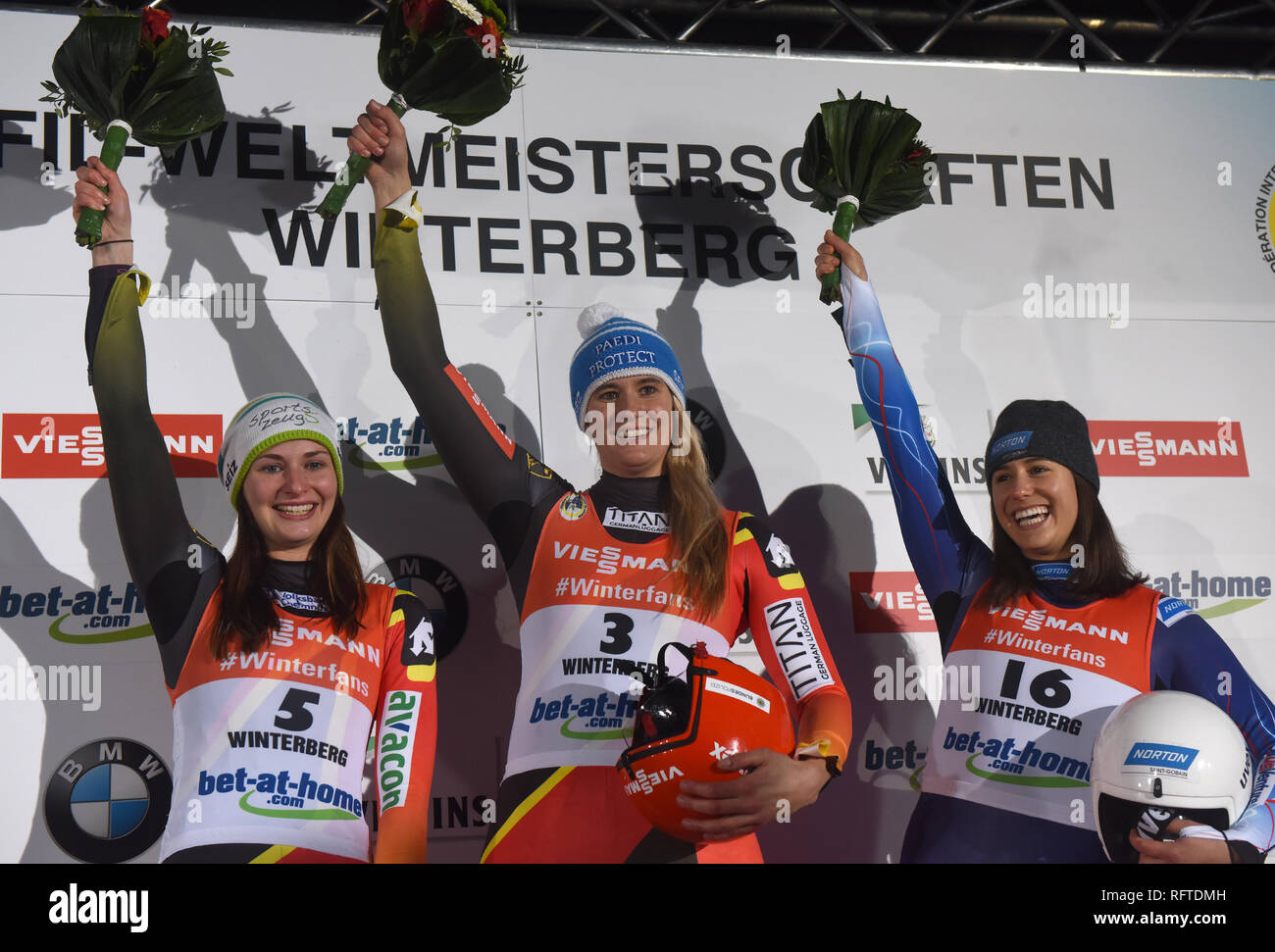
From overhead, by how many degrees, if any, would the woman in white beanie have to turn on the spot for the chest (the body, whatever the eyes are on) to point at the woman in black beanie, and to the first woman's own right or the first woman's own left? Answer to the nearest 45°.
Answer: approximately 90° to the first woman's own left

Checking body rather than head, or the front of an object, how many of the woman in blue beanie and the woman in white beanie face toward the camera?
2

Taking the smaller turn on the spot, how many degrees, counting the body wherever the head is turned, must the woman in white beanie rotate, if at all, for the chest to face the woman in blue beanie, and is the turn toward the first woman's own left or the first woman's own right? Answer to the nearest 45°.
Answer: approximately 90° to the first woman's own left

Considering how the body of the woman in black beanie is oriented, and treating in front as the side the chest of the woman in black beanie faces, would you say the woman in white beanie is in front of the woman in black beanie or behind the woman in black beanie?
in front

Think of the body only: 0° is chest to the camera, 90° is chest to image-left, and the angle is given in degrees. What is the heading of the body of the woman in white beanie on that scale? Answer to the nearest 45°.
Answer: approximately 0°

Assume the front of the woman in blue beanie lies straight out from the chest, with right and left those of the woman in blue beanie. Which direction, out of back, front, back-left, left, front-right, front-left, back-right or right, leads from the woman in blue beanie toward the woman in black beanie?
left

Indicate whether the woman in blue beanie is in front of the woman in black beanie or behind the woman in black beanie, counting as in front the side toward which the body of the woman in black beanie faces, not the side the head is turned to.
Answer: in front

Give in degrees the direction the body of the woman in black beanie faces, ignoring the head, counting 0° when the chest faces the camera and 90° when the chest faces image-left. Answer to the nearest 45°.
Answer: approximately 45°
